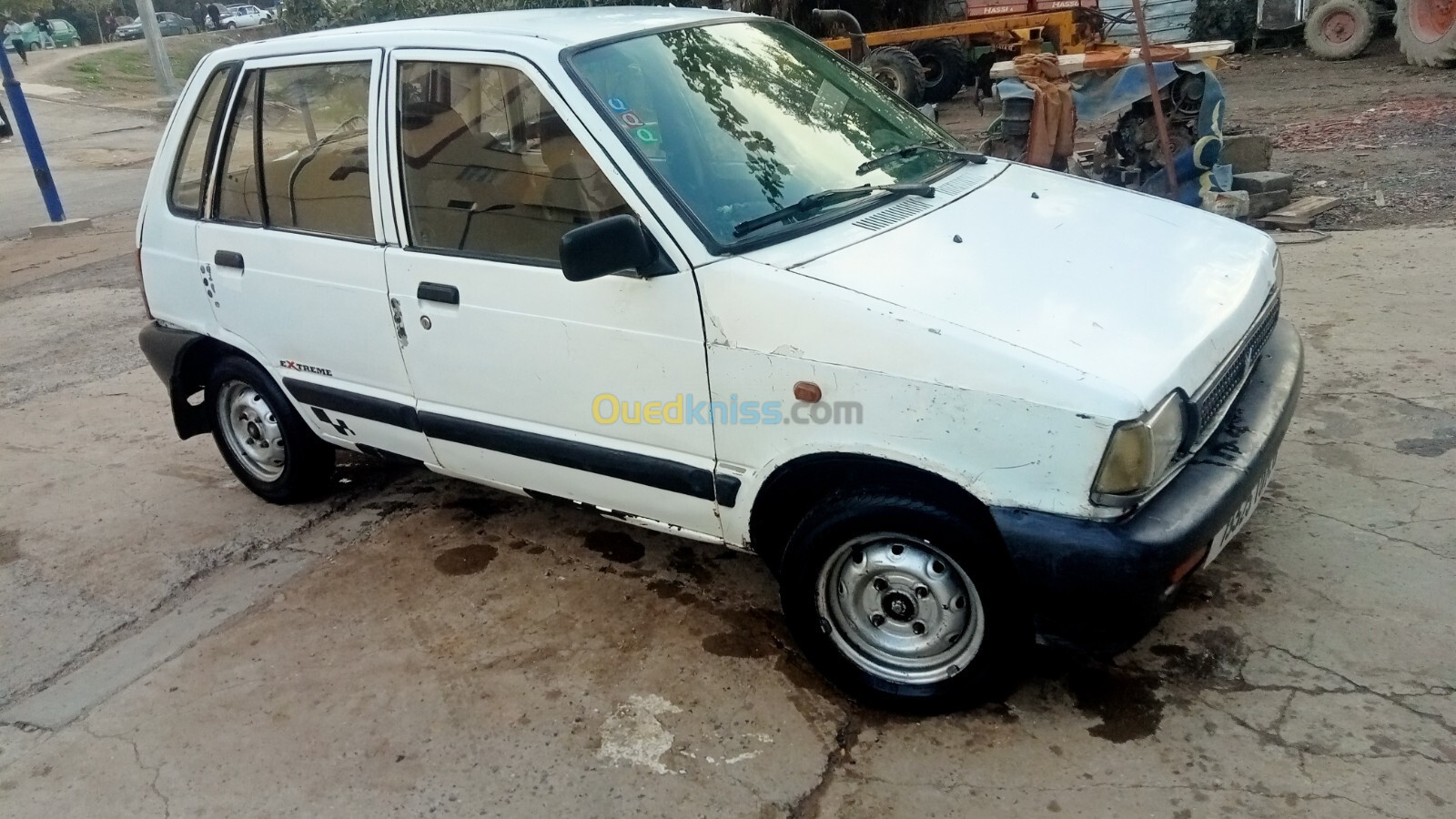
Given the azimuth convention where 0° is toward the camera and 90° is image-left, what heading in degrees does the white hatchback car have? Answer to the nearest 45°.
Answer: approximately 315°

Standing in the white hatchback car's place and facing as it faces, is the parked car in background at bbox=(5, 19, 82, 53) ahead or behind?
behind

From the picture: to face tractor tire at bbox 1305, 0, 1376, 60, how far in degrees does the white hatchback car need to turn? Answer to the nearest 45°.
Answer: approximately 90° to its left

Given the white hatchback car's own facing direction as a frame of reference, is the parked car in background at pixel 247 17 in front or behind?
behind

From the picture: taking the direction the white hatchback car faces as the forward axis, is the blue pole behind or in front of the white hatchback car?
behind

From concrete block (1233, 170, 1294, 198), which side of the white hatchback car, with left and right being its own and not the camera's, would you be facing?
left

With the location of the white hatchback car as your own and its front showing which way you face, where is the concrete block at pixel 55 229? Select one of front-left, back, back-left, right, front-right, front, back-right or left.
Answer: back

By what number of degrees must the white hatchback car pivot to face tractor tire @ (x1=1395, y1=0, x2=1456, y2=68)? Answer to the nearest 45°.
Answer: approximately 90° to its left

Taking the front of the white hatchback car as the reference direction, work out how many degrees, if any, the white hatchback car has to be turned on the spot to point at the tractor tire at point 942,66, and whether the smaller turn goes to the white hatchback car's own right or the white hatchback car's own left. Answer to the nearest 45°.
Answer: approximately 135° to the white hatchback car's own left

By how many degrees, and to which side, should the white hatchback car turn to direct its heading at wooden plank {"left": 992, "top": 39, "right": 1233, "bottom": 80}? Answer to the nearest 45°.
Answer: approximately 90° to its left

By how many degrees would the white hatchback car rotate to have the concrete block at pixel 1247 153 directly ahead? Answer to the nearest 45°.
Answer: approximately 90° to its left

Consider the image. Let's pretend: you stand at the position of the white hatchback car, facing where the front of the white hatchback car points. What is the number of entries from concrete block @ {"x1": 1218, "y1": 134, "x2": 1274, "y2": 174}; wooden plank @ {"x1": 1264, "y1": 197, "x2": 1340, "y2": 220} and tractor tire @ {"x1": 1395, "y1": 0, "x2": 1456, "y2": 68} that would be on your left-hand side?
3
